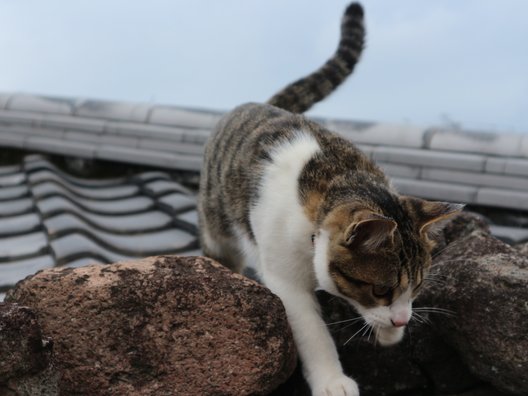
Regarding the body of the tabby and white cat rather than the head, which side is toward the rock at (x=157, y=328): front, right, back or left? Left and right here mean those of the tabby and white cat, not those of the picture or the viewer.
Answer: right

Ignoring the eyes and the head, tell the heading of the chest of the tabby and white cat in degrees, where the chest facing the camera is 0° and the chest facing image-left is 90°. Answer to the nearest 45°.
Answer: approximately 315°

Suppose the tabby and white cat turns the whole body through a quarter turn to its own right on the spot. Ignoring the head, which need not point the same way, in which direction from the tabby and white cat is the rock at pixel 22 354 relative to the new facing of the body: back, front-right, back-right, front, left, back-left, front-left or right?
front
